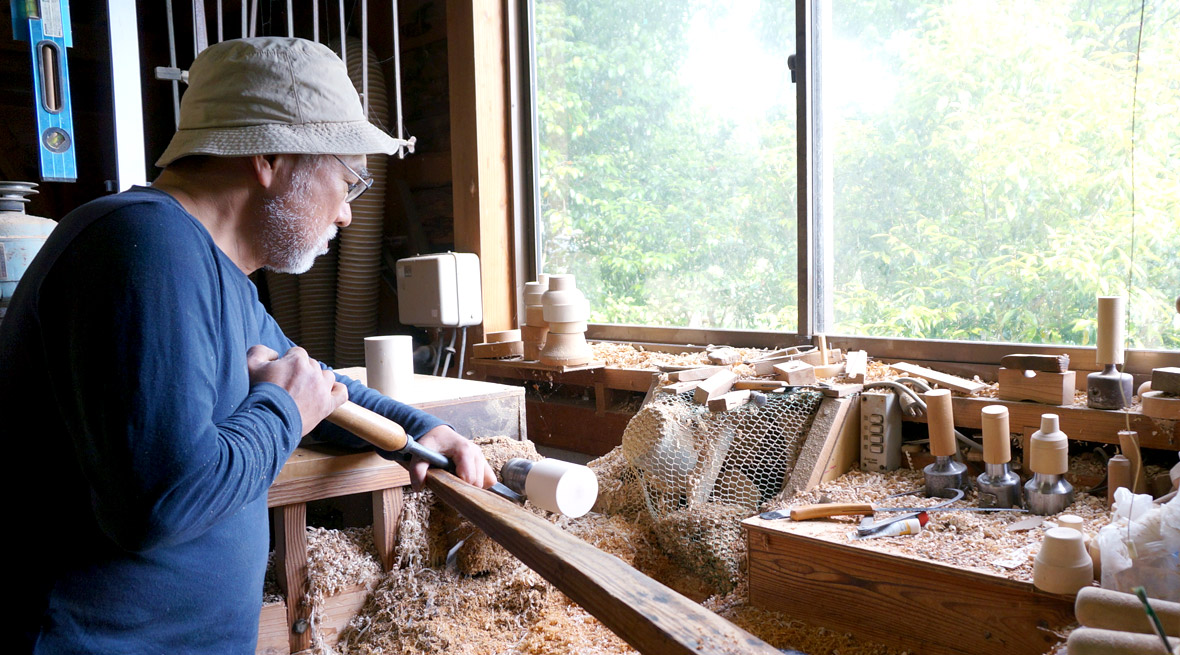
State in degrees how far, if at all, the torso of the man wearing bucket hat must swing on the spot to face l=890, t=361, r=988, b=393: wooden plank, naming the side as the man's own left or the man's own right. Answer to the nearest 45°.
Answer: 0° — they already face it

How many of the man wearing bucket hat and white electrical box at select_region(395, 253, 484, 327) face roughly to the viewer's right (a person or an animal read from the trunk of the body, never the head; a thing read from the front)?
1

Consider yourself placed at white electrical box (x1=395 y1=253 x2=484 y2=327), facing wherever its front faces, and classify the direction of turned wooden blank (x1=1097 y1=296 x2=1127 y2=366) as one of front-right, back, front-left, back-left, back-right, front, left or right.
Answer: left

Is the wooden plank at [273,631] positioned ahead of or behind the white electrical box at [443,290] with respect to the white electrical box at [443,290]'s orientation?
ahead

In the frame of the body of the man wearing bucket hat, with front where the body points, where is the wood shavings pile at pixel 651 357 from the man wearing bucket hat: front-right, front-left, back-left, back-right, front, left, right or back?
front-left

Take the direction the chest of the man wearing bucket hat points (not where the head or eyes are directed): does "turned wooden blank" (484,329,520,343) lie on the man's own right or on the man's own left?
on the man's own left

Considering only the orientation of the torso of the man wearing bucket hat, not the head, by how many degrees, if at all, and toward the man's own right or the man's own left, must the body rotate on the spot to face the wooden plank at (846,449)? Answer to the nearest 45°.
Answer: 0° — they already face it

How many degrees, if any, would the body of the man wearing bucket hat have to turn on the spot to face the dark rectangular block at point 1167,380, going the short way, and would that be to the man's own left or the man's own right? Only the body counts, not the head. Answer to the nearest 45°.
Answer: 0° — they already face it

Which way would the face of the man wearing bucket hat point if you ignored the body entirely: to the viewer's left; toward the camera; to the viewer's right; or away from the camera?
to the viewer's right

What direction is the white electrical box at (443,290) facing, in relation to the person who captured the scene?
facing the viewer and to the left of the viewer

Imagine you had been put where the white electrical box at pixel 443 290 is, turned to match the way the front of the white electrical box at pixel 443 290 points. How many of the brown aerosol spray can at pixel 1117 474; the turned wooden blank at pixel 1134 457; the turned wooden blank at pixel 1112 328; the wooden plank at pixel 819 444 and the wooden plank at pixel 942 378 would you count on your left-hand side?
5

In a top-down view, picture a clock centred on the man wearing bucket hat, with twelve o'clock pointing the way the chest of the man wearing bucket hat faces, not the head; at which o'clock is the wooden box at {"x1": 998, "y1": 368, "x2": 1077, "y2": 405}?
The wooden box is roughly at 12 o'clock from the man wearing bucket hat.

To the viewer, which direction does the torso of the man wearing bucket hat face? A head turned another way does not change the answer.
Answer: to the viewer's right
